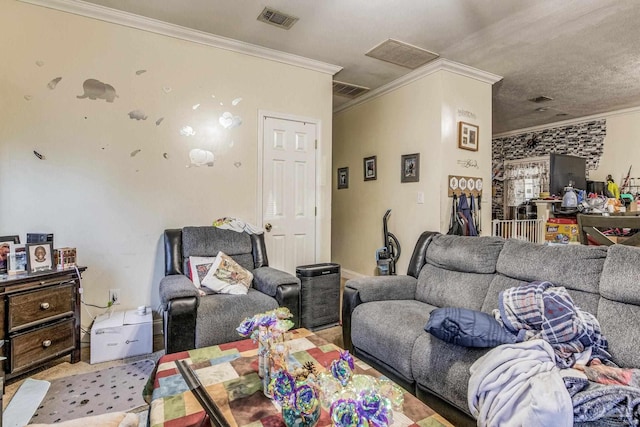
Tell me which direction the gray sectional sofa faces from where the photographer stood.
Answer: facing the viewer and to the left of the viewer

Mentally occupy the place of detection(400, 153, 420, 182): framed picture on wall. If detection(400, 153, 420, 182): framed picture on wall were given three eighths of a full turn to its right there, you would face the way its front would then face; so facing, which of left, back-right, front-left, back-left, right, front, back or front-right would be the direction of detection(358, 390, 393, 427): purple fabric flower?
back

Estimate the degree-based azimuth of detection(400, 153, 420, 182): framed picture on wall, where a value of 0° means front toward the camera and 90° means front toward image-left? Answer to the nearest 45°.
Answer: approximately 45°

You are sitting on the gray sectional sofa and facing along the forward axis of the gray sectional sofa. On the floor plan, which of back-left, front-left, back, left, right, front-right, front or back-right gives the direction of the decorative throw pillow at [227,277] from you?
front-right

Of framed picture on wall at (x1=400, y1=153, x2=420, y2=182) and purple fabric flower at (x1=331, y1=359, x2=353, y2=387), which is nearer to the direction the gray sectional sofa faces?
the purple fabric flower

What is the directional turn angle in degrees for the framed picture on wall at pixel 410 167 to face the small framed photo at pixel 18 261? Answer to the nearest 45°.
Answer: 0° — it already faces it

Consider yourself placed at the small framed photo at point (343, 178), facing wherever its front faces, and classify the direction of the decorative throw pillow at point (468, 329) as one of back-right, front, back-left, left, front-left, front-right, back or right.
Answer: front-left

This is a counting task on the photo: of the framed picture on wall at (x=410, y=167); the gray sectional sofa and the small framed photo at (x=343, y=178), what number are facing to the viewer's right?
0

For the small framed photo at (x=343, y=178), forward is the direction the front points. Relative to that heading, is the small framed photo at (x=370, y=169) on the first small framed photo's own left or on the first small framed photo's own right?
on the first small framed photo's own left

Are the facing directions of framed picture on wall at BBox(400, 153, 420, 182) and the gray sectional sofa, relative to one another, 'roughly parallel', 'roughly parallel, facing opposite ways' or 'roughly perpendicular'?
roughly parallel

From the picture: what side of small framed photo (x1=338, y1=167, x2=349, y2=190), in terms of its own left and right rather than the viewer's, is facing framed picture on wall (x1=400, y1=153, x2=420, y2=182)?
left

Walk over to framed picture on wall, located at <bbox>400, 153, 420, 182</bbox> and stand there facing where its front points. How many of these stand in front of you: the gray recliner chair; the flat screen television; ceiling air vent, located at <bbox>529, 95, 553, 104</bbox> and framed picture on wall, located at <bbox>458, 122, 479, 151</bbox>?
1

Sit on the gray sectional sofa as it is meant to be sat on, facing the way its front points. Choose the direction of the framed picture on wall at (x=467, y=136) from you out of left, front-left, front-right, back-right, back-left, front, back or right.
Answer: back-right

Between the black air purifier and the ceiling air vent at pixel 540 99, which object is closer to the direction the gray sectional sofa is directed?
the black air purifier

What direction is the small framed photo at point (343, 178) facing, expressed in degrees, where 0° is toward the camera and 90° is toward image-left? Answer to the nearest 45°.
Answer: approximately 45°

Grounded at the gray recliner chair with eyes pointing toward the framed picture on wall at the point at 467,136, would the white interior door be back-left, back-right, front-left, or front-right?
front-left

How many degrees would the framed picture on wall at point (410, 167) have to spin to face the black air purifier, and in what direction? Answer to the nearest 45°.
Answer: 0° — it already faces it

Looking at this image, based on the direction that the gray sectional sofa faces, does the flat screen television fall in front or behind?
behind

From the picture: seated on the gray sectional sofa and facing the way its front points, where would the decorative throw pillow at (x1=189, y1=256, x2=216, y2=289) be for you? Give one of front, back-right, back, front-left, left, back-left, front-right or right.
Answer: front-right

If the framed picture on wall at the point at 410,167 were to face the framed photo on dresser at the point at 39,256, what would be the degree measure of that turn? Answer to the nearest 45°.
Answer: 0° — it already faces it

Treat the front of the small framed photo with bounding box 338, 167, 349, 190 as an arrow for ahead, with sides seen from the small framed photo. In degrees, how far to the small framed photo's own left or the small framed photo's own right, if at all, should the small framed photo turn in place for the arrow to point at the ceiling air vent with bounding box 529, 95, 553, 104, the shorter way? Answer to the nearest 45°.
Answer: approximately 135° to the small framed photo's own left
